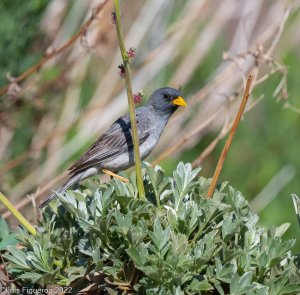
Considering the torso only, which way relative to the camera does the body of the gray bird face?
to the viewer's right
